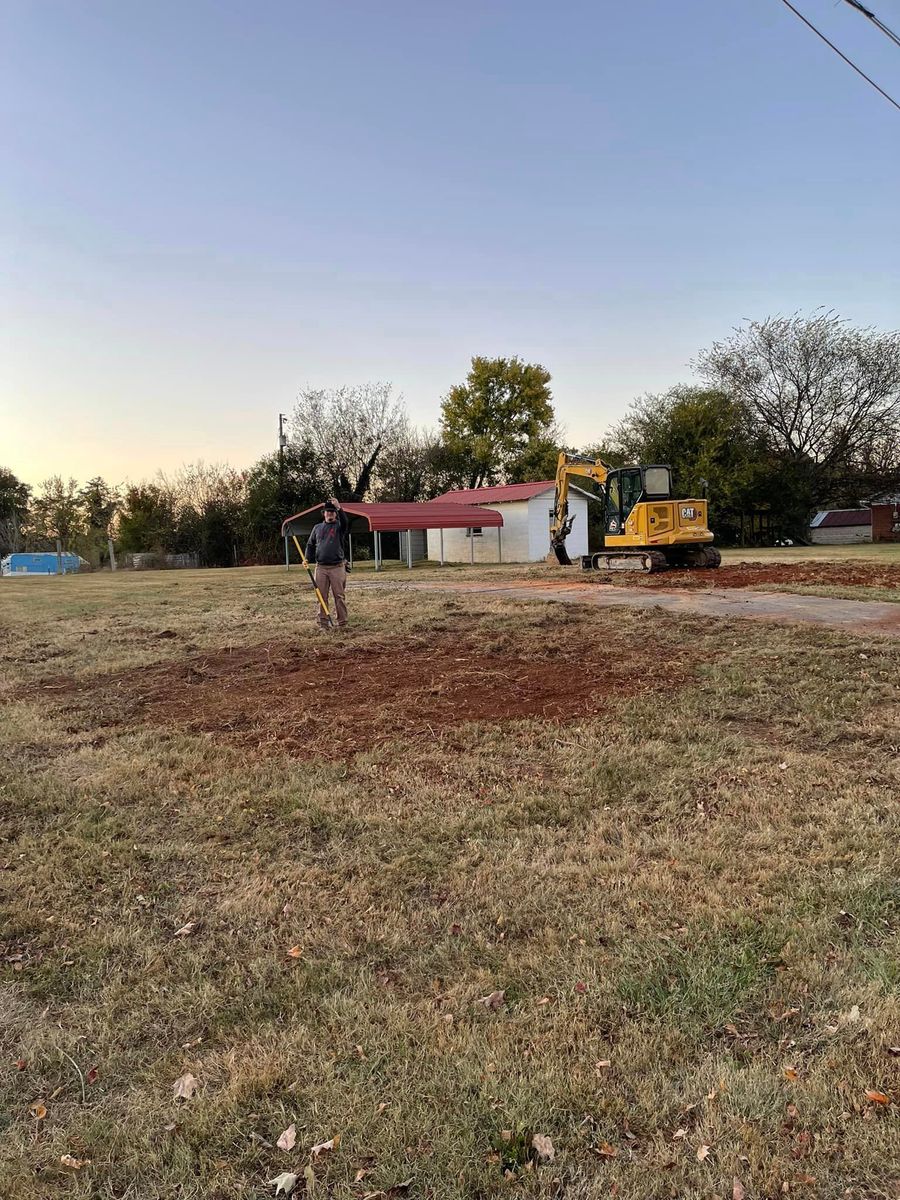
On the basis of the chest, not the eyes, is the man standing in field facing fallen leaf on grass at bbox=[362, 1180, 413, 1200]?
yes

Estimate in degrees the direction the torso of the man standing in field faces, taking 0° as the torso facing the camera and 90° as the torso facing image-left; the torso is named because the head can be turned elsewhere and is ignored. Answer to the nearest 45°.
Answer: approximately 0°

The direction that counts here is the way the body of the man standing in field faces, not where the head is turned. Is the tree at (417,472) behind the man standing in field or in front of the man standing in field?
behind

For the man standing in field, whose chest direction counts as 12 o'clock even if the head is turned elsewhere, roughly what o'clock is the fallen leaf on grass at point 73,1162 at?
The fallen leaf on grass is roughly at 12 o'clock from the man standing in field.

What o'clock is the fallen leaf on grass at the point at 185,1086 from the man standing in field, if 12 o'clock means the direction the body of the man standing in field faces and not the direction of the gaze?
The fallen leaf on grass is roughly at 12 o'clock from the man standing in field.

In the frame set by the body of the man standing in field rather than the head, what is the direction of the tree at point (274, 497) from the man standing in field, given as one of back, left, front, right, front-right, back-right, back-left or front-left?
back

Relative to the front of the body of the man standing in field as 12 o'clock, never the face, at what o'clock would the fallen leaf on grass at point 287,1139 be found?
The fallen leaf on grass is roughly at 12 o'clock from the man standing in field.

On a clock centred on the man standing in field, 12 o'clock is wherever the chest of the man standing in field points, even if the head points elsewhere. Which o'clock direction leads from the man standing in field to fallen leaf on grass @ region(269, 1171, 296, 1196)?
The fallen leaf on grass is roughly at 12 o'clock from the man standing in field.

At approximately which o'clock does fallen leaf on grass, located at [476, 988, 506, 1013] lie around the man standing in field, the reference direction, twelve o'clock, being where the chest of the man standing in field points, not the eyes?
The fallen leaf on grass is roughly at 12 o'clock from the man standing in field.

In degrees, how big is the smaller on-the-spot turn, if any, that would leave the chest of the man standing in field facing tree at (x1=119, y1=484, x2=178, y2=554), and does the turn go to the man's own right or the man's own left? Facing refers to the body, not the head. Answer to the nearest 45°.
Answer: approximately 180°

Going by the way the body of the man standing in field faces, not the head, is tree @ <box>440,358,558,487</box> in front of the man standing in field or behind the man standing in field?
behind

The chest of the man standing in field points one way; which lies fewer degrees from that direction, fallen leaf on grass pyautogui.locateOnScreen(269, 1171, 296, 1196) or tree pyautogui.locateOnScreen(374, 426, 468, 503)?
the fallen leaf on grass

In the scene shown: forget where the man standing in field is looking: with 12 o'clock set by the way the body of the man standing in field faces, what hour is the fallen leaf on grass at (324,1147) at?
The fallen leaf on grass is roughly at 12 o'clock from the man standing in field.

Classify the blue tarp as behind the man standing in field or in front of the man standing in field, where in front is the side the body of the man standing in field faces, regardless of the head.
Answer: behind
